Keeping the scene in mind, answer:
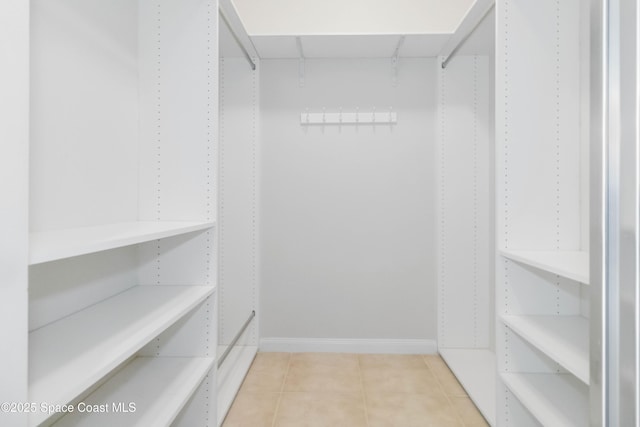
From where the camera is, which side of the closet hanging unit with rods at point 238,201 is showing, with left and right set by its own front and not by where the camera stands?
right

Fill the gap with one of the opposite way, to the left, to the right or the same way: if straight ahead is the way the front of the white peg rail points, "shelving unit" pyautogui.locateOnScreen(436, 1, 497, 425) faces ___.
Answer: to the right

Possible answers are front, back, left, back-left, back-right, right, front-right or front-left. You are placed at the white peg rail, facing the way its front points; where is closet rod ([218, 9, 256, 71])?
front-right

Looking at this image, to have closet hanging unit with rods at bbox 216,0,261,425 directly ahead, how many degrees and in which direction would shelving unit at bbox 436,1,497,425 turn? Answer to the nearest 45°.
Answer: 0° — it already faces it

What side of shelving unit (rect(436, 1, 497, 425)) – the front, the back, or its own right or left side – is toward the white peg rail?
front

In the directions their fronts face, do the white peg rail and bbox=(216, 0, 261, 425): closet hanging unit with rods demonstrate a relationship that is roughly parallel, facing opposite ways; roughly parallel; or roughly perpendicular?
roughly perpendicular

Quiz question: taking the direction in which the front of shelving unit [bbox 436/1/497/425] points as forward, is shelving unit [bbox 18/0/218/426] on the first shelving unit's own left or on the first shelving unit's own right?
on the first shelving unit's own left

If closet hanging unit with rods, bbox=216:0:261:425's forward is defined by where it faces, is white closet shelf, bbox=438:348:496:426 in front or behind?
in front

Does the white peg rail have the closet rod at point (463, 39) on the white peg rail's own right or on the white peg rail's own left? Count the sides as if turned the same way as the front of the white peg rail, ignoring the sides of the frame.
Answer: on the white peg rail's own left

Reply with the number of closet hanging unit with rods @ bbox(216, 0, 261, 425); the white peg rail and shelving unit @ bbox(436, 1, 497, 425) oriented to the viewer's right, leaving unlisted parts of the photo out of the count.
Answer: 1

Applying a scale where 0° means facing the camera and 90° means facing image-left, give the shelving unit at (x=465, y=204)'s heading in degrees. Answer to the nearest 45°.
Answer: approximately 90°

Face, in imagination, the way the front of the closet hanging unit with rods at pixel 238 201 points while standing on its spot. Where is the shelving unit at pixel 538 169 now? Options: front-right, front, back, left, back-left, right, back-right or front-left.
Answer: front-right

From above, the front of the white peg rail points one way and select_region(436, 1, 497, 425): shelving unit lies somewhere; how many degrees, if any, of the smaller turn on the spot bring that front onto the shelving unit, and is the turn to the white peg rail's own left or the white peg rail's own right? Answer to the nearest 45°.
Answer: approximately 90° to the white peg rail's own left

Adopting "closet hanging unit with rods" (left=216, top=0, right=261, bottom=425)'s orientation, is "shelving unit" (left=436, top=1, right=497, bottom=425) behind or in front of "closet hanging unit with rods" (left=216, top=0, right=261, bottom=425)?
in front

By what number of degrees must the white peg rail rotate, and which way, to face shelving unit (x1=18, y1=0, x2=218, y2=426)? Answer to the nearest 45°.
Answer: approximately 45° to its right

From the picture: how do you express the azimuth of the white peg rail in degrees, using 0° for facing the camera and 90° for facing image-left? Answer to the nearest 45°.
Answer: approximately 0°
